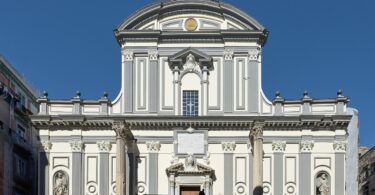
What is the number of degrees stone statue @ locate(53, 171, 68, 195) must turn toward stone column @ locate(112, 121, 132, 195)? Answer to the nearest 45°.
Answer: approximately 45° to its left

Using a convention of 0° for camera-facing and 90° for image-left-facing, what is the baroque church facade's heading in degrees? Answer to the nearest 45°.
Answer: approximately 0°
